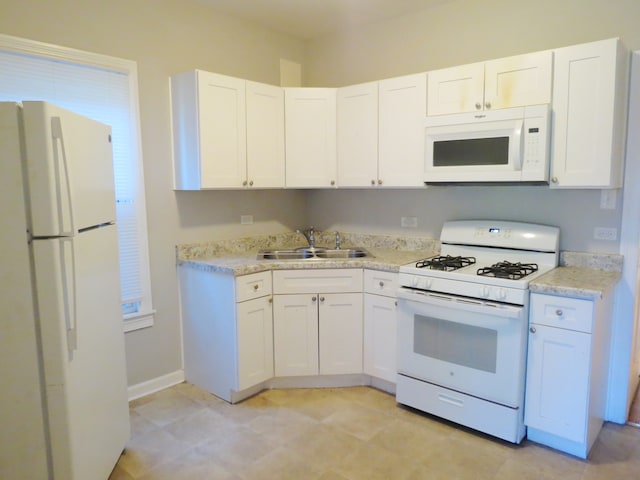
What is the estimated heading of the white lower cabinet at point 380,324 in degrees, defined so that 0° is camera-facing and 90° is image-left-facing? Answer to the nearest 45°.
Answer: approximately 45°

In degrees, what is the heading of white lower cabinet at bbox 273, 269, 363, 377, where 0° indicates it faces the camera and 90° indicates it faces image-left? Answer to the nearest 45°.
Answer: approximately 0°

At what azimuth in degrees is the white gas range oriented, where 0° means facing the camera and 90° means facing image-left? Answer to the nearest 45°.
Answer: approximately 45°

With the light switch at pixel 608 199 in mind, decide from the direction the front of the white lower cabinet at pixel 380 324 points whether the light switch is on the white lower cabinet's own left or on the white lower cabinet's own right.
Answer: on the white lower cabinet's own left

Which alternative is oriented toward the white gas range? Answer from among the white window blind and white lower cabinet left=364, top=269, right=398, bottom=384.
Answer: the white window blind

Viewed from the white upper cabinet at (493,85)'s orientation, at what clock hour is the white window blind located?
The white window blind is roughly at 1 o'clock from the white upper cabinet.

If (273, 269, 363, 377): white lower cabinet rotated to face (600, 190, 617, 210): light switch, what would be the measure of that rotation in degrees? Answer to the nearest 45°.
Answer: approximately 90° to its left

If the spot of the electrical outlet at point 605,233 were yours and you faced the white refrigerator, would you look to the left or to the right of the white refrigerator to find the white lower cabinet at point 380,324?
right
